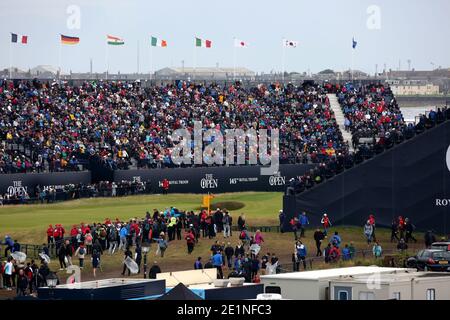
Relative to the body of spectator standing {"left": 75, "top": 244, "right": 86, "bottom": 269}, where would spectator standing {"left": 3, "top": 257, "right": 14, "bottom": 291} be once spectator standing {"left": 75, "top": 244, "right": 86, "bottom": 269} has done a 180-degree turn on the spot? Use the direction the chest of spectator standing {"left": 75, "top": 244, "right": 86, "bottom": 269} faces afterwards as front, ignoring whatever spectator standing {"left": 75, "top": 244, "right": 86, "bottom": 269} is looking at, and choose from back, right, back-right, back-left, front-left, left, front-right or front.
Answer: front-right

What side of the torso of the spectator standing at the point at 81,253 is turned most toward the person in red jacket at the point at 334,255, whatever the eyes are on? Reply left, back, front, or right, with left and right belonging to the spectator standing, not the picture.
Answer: right

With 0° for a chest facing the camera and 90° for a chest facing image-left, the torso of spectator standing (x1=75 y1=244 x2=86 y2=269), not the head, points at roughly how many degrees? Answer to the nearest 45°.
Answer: approximately 180°

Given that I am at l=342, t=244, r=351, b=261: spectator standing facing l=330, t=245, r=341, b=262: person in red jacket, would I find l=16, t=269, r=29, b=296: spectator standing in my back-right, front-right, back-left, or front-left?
front-left

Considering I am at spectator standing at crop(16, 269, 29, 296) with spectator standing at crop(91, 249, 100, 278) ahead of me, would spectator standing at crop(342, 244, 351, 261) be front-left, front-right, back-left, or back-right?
front-right

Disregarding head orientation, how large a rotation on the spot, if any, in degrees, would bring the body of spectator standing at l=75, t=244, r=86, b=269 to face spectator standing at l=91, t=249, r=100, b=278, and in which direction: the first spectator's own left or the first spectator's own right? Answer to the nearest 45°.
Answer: approximately 135° to the first spectator's own right

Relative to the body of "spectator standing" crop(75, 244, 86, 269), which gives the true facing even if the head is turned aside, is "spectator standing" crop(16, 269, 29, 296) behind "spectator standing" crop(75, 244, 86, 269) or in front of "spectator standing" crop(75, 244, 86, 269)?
behind

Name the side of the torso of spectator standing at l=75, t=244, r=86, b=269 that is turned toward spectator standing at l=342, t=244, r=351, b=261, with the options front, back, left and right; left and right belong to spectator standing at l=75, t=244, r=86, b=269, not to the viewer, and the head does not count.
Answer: right

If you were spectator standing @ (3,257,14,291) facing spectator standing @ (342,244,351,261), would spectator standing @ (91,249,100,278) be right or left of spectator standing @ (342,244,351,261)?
left

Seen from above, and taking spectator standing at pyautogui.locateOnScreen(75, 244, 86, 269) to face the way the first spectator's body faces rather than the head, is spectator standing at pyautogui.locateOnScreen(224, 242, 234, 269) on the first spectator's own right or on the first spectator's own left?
on the first spectator's own right
